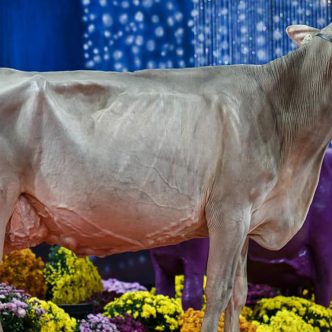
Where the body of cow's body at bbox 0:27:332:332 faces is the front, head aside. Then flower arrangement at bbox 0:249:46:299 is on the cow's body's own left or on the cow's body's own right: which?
on the cow's body's own left

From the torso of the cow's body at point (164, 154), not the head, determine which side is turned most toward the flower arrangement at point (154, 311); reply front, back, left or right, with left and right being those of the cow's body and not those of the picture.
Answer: left

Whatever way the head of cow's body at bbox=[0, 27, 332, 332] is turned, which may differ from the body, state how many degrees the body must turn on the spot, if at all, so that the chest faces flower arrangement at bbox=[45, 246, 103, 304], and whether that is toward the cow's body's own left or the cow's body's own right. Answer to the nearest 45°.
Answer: approximately 90° to the cow's body's own left

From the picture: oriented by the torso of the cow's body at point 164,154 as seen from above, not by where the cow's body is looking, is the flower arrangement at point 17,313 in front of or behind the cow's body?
behind

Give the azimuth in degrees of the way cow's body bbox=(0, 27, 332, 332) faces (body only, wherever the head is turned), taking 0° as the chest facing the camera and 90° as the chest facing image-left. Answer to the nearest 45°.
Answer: approximately 270°
